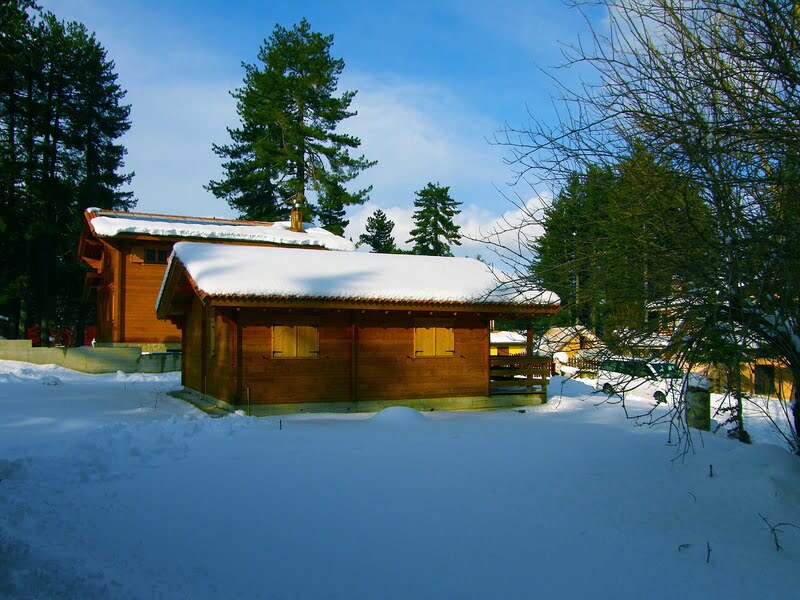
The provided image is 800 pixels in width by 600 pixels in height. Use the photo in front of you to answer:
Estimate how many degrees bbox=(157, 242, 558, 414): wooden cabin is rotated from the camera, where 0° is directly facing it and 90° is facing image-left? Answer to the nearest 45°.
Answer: approximately 270°

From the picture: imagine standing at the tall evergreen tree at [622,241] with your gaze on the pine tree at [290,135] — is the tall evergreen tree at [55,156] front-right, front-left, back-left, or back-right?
front-left
